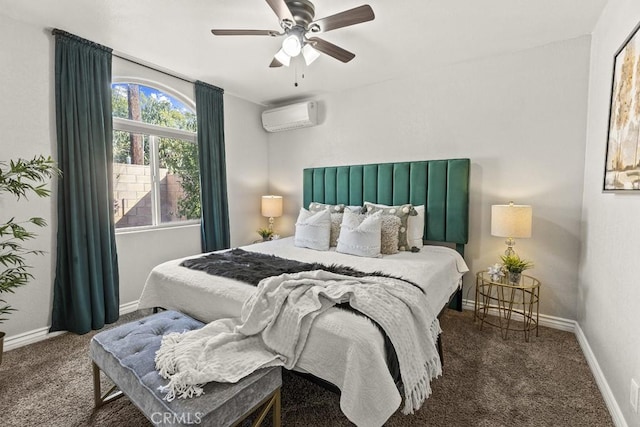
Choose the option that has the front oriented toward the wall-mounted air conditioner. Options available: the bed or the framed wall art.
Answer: the framed wall art

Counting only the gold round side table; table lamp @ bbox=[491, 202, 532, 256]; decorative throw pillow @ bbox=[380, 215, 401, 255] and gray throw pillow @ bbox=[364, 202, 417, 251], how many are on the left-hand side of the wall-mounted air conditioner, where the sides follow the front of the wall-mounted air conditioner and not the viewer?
4

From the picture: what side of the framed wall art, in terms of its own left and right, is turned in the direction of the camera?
left

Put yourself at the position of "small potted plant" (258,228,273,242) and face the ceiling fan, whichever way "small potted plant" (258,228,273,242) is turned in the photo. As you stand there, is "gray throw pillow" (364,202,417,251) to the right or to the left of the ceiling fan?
left

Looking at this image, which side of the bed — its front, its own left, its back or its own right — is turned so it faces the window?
right

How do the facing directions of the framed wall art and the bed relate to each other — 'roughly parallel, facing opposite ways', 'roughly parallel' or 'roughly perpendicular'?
roughly perpendicular

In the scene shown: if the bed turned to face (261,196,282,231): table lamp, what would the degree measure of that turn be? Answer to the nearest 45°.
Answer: approximately 90° to its right

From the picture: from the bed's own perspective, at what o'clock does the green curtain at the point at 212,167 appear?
The green curtain is roughly at 3 o'clock from the bed.

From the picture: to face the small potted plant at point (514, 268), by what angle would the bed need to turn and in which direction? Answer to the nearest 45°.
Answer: approximately 135° to its left

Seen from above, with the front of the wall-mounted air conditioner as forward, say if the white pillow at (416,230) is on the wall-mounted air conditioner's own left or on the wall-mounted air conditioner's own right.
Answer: on the wall-mounted air conditioner's own left

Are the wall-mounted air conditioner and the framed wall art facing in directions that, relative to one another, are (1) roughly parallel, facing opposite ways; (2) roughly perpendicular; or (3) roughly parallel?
roughly perpendicular

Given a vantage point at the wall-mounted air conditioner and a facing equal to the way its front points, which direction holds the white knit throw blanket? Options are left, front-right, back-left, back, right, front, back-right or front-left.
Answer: front-left
